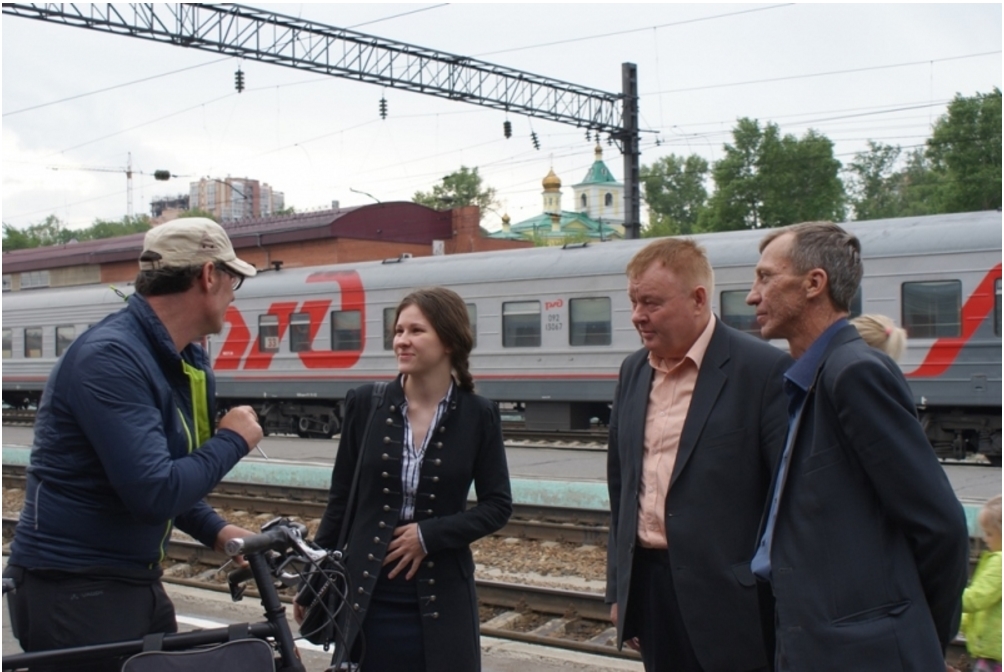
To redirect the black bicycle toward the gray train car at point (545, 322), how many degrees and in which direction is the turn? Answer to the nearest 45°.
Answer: approximately 45° to its left

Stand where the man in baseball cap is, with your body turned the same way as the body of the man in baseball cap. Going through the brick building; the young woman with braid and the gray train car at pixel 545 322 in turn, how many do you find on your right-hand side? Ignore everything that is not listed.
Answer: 0

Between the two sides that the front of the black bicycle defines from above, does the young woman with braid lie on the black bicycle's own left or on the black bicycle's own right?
on the black bicycle's own left

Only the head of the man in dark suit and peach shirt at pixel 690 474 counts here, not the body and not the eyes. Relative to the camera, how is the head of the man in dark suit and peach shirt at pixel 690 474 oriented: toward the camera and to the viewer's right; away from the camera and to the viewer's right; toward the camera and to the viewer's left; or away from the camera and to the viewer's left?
toward the camera and to the viewer's left

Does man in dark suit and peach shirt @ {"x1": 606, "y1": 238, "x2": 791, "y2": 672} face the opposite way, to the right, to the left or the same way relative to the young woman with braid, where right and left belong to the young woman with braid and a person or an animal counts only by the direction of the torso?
the same way

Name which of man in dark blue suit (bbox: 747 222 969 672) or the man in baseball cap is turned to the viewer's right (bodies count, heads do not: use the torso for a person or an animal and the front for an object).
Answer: the man in baseball cap

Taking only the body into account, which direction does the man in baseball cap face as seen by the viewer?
to the viewer's right

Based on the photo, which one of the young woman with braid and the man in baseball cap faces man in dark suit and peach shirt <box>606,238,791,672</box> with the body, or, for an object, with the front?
the man in baseball cap

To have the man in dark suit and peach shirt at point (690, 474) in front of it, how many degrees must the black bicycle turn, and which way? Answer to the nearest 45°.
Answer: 0° — it already faces them

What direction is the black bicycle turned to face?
to the viewer's right

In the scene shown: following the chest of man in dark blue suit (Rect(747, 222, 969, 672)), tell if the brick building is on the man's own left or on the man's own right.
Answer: on the man's own right

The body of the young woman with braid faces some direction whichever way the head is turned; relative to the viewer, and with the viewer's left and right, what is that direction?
facing the viewer and to the left of the viewer

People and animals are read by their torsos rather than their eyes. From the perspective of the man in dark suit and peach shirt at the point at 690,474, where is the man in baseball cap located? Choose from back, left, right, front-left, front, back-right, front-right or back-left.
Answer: front

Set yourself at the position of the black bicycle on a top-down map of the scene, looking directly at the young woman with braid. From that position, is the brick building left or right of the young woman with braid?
left

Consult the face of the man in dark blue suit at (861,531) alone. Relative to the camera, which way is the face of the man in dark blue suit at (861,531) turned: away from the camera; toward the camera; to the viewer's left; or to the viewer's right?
to the viewer's left

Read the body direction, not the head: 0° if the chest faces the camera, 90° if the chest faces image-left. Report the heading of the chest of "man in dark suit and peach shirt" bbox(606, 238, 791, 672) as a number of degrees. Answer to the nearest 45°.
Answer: approximately 45°

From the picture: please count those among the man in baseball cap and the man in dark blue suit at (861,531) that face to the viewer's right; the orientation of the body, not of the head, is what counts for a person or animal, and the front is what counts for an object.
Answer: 1

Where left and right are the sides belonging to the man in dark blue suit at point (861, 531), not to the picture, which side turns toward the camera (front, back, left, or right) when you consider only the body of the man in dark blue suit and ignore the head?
left

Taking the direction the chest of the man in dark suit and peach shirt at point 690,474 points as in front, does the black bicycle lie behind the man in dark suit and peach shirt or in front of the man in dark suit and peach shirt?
in front

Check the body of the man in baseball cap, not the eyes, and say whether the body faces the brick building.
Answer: no

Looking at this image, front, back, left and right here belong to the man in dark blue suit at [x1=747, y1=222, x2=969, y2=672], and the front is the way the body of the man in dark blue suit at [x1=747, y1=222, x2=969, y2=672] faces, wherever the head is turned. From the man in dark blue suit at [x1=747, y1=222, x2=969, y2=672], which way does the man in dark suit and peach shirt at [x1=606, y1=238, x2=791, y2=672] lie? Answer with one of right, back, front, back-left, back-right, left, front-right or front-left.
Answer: front-right

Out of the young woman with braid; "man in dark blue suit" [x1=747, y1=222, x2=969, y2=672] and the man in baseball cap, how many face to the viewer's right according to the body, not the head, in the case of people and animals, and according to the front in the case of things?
1

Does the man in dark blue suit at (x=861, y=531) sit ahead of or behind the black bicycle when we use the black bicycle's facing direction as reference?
ahead
